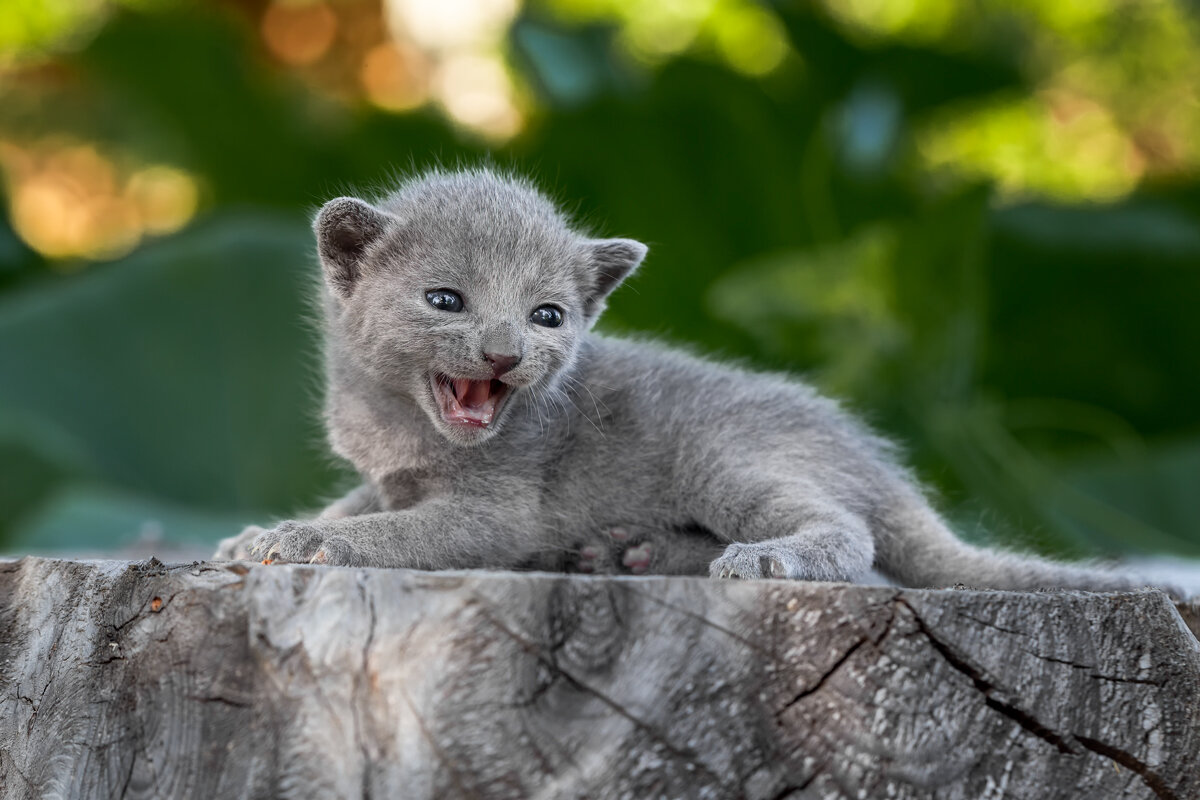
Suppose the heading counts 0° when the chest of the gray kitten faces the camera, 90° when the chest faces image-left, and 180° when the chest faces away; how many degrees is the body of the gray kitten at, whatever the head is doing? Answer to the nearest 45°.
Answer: approximately 90°
